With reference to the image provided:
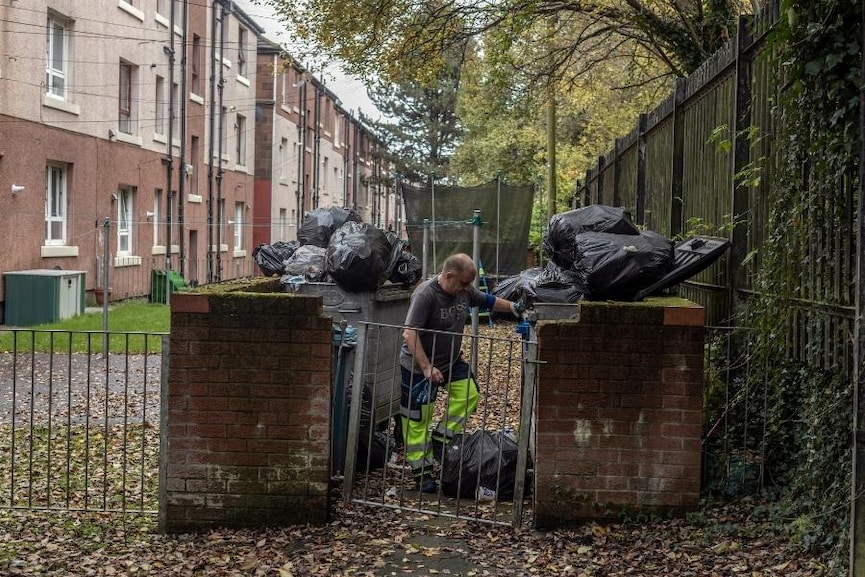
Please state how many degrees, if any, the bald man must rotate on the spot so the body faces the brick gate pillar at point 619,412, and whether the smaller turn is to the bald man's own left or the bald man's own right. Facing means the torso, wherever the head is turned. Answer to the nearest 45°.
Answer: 0° — they already face it

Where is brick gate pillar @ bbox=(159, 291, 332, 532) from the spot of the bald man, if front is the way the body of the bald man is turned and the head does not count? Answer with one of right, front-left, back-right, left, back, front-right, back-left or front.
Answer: right

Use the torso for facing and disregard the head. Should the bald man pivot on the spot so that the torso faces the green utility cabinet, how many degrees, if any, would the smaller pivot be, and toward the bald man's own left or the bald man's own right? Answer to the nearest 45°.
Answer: approximately 180°

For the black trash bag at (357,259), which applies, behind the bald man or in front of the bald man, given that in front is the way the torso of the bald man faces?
behind

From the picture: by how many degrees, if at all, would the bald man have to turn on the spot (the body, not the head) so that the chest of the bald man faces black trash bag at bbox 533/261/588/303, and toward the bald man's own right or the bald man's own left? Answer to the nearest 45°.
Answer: approximately 45° to the bald man's own left

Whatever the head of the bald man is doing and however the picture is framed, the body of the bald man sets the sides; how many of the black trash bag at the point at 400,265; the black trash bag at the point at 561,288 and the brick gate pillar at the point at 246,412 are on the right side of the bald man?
1

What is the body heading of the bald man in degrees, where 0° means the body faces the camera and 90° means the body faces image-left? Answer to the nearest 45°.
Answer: approximately 315°

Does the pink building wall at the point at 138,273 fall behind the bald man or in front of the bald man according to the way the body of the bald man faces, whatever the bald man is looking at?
behind

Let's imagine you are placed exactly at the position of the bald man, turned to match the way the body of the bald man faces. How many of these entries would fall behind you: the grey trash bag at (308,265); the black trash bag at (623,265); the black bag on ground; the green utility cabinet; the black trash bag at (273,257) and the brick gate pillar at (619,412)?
4

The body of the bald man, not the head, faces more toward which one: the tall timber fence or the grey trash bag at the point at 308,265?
the tall timber fence
